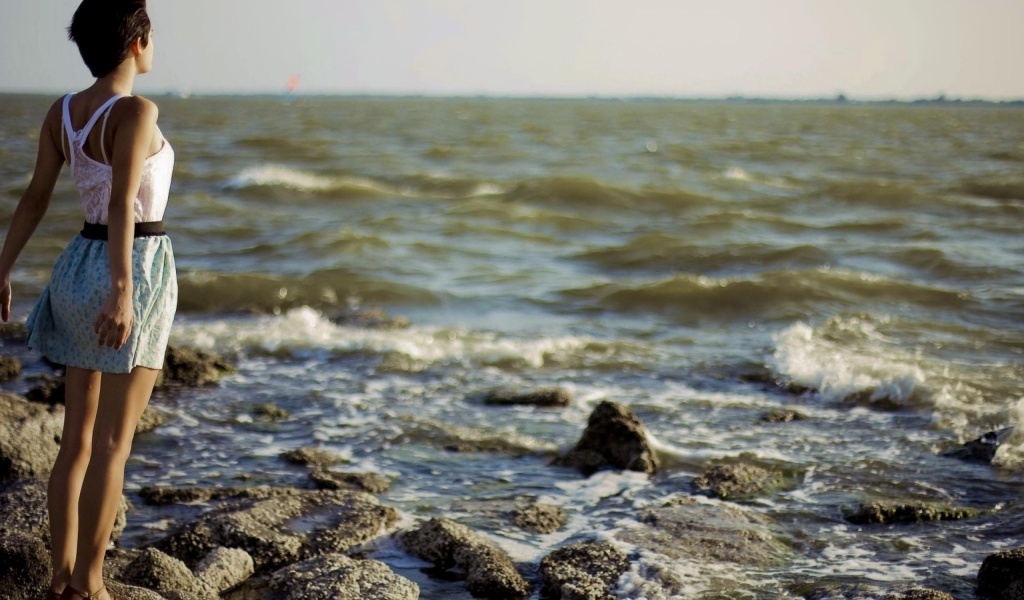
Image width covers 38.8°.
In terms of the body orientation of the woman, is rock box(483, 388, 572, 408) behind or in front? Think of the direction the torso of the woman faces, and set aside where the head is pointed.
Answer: in front

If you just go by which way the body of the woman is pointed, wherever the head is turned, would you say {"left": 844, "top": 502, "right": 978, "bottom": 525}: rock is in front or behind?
in front

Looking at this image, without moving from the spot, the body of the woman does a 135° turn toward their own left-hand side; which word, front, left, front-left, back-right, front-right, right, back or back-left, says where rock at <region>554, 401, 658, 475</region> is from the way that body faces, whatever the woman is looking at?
back-right

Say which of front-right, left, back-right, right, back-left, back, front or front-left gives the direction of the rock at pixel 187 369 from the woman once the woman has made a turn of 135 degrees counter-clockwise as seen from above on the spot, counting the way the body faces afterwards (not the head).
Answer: right

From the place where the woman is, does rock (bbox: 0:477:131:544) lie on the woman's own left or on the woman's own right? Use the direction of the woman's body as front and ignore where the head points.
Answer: on the woman's own left

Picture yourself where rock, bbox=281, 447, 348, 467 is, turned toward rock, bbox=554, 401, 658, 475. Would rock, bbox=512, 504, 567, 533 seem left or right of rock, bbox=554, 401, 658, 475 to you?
right

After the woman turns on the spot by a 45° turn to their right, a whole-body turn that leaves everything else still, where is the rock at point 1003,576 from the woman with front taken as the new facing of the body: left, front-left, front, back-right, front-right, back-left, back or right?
front

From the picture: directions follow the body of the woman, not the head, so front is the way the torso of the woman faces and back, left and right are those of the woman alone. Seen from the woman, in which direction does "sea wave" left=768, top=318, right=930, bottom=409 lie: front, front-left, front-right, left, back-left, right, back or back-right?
front

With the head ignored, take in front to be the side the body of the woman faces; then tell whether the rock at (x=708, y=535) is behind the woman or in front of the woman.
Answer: in front

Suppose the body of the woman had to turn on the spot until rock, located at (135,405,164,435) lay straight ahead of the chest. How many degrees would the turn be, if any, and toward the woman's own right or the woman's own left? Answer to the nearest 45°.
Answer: approximately 45° to the woman's own left

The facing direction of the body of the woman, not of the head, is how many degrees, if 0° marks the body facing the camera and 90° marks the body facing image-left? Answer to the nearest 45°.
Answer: approximately 225°
